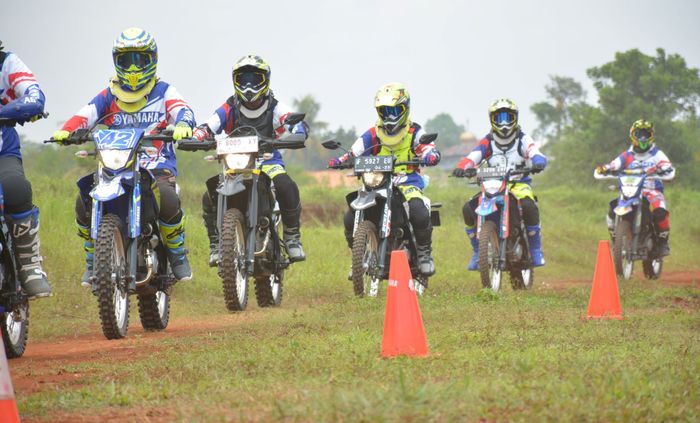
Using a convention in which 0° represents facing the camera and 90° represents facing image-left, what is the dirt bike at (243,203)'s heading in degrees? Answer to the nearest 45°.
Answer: approximately 0°

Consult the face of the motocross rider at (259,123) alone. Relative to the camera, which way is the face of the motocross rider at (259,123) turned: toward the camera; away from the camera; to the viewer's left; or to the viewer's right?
toward the camera

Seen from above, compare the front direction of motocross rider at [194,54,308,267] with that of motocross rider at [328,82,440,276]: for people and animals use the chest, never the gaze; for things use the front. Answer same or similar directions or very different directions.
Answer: same or similar directions

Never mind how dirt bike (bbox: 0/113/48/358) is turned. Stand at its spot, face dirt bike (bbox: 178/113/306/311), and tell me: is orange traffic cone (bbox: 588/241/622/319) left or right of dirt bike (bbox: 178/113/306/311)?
right

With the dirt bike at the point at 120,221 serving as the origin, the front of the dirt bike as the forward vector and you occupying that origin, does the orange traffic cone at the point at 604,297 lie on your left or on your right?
on your left

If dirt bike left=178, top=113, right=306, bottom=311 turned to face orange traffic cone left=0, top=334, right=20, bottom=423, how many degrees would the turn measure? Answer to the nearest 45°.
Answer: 0° — it already faces it

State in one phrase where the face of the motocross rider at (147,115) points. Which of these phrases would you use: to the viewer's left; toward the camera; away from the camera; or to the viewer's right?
toward the camera

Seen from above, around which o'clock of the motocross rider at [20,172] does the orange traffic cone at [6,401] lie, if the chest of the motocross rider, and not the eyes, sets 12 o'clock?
The orange traffic cone is roughly at 12 o'clock from the motocross rider.

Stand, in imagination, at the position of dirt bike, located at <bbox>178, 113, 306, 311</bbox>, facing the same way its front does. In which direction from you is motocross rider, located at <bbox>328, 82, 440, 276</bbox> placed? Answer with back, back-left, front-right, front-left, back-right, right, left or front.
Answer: back-left

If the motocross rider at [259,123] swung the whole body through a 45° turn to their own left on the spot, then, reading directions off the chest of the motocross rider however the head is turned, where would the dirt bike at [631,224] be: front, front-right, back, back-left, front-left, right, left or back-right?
left

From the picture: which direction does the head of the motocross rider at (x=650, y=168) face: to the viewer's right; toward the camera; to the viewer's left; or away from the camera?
toward the camera

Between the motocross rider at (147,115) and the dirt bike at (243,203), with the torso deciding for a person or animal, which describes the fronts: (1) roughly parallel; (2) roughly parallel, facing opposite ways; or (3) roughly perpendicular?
roughly parallel

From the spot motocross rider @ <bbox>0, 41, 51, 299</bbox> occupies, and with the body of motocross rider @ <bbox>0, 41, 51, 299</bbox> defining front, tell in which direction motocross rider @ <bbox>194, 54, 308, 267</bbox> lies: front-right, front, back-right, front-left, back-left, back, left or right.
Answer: back-left

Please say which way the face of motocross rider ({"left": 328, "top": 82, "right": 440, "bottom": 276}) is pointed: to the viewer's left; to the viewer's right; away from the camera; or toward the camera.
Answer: toward the camera

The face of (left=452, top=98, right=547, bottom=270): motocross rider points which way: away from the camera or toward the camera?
toward the camera

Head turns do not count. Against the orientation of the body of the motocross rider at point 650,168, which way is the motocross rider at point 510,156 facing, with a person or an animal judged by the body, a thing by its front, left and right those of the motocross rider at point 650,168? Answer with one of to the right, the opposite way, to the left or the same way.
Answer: the same way

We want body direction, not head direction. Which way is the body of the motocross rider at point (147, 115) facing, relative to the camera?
toward the camera

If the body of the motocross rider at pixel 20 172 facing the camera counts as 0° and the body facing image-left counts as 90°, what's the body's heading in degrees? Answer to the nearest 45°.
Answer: approximately 0°

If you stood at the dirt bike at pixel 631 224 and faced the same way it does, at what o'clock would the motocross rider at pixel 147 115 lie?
The motocross rider is roughly at 1 o'clock from the dirt bike.

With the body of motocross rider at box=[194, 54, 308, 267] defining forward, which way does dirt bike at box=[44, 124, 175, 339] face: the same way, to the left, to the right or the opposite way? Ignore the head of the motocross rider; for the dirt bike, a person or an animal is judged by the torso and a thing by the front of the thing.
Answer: the same way
